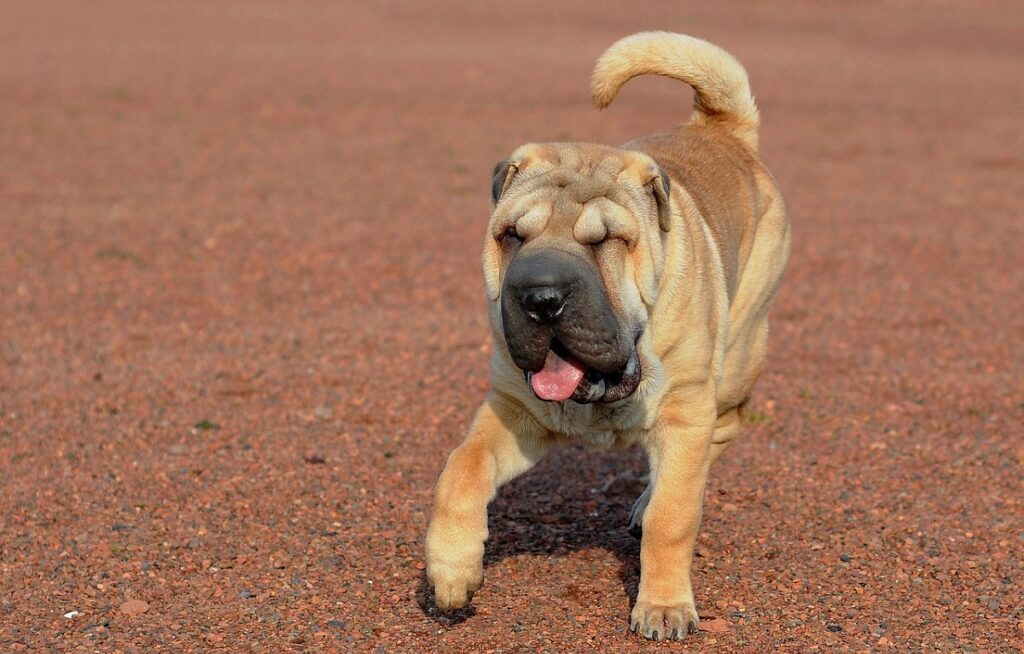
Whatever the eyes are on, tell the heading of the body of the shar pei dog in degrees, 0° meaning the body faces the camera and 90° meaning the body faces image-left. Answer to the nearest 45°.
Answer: approximately 45°
